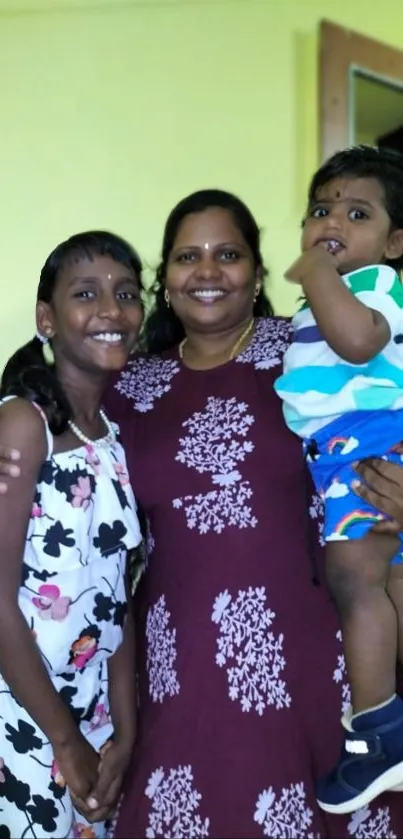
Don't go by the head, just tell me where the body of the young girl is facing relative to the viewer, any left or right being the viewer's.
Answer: facing the viewer and to the right of the viewer

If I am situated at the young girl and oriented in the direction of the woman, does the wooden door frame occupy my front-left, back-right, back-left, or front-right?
front-left

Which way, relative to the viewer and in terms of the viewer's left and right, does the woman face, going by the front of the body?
facing the viewer

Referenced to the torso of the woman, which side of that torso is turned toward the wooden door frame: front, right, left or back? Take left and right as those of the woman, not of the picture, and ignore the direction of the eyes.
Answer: back

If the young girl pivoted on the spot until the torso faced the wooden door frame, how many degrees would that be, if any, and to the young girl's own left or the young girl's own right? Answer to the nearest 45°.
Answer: approximately 90° to the young girl's own left

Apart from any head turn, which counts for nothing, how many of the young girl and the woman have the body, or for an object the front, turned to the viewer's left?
0

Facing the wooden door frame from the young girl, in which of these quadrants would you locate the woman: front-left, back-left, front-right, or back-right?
front-right
